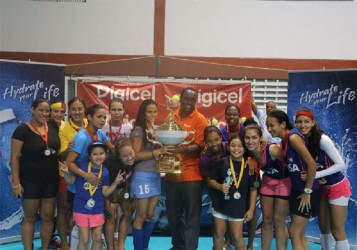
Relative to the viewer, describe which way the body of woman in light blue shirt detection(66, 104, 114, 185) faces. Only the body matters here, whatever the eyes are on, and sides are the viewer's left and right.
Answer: facing the viewer and to the right of the viewer

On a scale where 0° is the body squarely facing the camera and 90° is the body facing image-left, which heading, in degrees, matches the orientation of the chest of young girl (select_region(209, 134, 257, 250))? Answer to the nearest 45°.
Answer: approximately 0°

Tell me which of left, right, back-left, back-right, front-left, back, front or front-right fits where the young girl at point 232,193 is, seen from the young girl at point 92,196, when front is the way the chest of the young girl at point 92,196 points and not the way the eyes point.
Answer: left

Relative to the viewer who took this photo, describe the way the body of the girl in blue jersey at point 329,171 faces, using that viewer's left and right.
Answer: facing the viewer and to the left of the viewer

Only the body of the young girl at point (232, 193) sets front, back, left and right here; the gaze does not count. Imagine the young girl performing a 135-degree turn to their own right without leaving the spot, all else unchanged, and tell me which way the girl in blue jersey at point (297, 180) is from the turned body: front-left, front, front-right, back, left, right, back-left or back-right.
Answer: back-right

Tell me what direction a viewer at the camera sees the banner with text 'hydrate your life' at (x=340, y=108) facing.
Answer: facing the viewer

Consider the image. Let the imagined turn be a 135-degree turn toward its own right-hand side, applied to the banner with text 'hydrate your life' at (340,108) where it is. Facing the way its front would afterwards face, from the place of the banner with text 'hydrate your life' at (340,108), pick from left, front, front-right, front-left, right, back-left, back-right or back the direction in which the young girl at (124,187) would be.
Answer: left

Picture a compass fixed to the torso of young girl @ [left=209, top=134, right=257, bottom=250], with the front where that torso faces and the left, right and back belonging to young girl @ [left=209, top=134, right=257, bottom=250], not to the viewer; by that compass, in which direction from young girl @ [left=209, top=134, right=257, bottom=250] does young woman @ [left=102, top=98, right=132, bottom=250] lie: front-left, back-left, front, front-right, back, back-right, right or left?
right

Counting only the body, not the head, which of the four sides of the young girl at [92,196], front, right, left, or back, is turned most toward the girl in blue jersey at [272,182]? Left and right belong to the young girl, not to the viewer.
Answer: left

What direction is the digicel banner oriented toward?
toward the camera

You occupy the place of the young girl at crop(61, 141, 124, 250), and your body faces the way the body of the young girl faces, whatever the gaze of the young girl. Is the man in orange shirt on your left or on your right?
on your left

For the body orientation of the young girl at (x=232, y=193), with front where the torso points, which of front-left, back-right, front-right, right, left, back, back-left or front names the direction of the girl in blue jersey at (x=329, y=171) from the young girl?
left
